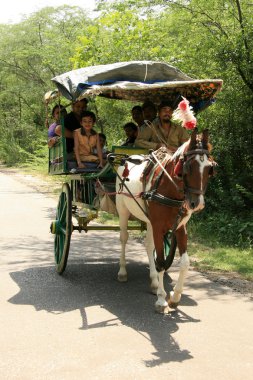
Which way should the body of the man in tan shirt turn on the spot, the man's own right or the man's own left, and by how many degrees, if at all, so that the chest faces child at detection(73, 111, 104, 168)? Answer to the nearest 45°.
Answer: approximately 90° to the man's own right

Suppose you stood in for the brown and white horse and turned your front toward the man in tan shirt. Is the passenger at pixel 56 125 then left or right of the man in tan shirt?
left

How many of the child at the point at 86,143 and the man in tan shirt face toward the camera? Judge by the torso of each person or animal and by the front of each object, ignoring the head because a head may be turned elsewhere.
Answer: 2

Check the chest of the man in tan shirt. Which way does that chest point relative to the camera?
toward the camera

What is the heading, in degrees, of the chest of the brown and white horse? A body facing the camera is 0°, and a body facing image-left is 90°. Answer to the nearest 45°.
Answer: approximately 315°

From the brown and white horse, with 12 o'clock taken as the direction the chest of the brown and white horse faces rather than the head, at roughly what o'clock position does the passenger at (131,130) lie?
The passenger is roughly at 7 o'clock from the brown and white horse.

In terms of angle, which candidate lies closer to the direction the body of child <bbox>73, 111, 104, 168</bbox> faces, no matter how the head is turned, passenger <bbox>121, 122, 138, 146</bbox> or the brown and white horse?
the brown and white horse

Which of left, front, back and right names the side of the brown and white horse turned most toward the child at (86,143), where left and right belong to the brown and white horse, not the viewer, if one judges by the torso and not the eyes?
back

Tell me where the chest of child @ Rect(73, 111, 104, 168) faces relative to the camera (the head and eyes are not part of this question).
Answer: toward the camera

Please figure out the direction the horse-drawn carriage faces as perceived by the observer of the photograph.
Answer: facing the viewer and to the right of the viewer

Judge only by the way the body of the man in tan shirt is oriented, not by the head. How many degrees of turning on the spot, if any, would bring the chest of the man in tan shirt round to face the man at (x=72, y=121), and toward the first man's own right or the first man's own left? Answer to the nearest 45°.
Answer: approximately 135° to the first man's own right

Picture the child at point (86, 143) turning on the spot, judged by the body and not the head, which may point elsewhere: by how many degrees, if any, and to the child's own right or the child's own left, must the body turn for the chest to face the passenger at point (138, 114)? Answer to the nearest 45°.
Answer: approximately 135° to the child's own left

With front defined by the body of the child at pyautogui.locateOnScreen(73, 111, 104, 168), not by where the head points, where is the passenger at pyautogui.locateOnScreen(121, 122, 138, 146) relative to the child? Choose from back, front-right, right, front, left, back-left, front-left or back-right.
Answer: back-left
